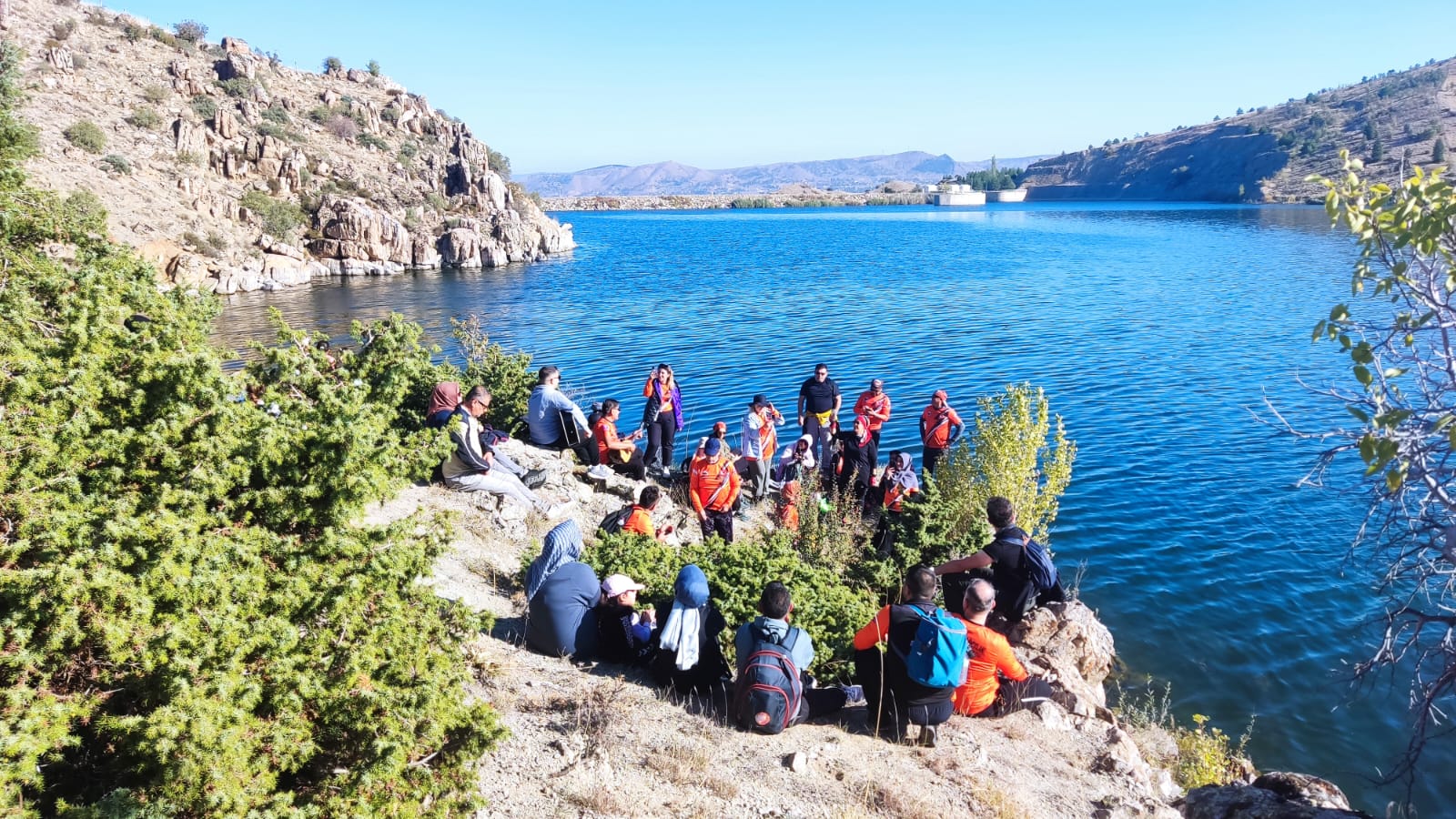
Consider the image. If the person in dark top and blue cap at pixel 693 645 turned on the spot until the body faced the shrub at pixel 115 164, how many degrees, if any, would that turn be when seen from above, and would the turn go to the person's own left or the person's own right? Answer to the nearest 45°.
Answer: approximately 45° to the person's own left

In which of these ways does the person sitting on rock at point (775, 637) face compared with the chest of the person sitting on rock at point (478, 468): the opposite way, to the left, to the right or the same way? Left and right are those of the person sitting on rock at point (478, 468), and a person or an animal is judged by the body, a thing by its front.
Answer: to the left

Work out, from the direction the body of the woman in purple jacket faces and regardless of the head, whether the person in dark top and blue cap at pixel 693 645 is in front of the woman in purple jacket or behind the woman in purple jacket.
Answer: in front

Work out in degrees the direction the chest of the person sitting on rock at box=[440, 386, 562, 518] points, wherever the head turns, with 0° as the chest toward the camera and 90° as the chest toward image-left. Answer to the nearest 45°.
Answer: approximately 270°

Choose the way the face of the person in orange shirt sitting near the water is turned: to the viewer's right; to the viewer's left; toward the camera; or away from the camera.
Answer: away from the camera

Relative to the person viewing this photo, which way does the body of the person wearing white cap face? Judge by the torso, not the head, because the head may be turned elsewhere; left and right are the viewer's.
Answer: facing away from the viewer and to the right of the viewer

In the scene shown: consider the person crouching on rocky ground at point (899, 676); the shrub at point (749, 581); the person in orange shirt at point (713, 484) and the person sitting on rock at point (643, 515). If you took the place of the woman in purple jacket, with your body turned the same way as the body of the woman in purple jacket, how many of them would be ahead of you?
4

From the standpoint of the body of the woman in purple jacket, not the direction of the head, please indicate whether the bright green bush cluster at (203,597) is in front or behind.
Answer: in front

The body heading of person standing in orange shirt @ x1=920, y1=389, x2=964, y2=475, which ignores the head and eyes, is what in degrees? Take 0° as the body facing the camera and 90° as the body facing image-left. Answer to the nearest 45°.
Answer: approximately 45°

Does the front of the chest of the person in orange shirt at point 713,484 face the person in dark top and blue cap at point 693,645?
yes

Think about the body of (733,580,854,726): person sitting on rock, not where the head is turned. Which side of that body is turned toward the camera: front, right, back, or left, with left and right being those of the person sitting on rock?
back

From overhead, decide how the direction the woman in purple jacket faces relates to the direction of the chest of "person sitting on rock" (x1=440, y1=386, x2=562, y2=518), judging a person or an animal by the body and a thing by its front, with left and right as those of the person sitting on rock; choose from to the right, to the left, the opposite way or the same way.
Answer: to the right

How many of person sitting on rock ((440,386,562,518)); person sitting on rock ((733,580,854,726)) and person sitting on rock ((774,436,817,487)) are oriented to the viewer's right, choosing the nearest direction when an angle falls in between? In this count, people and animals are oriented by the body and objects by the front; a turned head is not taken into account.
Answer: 1

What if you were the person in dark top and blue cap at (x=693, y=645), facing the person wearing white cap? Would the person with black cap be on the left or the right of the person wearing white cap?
right
